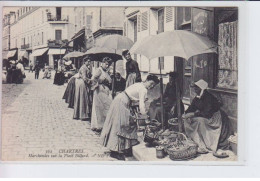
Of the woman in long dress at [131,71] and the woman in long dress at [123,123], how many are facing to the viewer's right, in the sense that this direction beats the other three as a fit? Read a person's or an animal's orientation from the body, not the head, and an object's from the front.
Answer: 1

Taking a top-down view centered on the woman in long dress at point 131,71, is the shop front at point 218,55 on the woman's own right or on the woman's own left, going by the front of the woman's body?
on the woman's own left

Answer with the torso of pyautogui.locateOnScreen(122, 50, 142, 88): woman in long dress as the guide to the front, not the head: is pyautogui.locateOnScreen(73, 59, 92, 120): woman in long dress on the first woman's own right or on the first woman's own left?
on the first woman's own right

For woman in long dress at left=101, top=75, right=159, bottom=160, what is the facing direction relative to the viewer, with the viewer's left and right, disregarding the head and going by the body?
facing to the right of the viewer

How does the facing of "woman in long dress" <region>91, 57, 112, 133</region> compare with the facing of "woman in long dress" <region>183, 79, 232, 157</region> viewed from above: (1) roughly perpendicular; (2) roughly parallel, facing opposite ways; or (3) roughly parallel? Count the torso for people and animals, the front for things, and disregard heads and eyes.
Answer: roughly perpendicular

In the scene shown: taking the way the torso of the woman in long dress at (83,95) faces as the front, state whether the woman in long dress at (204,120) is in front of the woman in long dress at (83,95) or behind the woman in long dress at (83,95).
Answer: in front

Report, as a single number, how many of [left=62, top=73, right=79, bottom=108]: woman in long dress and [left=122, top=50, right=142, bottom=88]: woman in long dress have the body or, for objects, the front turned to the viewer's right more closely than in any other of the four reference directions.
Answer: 1

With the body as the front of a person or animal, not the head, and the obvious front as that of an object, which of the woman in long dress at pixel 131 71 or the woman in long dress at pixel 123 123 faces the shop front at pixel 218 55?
the woman in long dress at pixel 123 123

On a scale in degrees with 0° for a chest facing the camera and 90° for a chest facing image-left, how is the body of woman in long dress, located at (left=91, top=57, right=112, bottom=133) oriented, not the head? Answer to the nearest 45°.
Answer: approximately 315°

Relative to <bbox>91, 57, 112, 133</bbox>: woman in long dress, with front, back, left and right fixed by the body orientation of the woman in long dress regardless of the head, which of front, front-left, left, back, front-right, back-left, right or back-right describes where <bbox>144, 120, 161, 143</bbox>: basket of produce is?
front-left
